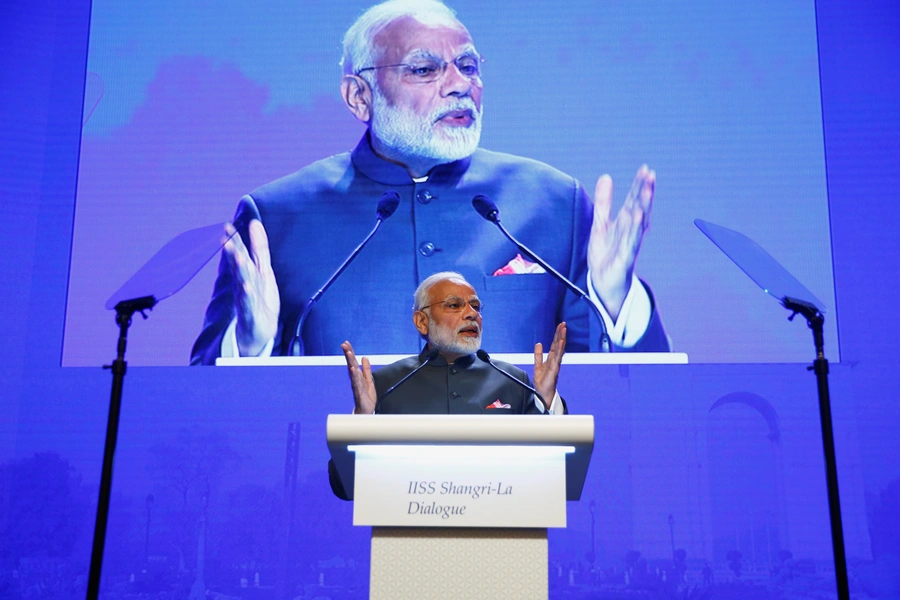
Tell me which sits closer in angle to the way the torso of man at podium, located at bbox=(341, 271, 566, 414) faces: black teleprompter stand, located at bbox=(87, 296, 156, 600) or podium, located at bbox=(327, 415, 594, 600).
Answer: the podium

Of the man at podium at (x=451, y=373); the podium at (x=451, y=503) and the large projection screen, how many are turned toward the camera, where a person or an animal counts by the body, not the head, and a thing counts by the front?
3

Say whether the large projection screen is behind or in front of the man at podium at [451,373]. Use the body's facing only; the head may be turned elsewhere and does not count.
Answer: behind

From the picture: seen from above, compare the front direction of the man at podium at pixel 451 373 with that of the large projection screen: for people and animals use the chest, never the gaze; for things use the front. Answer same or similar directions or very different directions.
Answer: same or similar directions

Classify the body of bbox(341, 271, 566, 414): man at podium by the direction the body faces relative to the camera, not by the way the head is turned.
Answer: toward the camera

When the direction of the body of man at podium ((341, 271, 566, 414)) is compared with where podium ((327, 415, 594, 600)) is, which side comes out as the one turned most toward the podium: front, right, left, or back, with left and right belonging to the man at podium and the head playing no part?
front

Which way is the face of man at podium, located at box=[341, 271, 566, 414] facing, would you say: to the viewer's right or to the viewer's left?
to the viewer's right

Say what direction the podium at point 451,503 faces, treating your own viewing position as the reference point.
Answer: facing the viewer

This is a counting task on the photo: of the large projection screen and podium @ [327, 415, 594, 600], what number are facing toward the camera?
2

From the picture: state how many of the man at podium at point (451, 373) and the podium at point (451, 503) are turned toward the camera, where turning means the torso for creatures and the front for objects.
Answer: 2

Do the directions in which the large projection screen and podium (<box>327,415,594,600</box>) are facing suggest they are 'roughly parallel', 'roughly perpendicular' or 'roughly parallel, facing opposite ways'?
roughly parallel

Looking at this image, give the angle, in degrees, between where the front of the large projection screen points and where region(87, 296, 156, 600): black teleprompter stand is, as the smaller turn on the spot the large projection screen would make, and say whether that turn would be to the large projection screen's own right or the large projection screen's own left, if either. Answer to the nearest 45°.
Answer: approximately 45° to the large projection screen's own right

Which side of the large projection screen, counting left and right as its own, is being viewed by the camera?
front

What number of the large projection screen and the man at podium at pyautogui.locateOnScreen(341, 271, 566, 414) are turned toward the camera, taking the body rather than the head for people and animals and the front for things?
2

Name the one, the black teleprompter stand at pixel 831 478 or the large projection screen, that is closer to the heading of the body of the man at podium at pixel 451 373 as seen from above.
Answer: the black teleprompter stand
